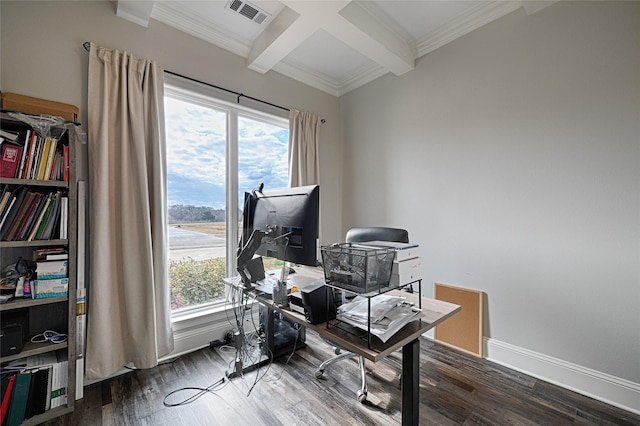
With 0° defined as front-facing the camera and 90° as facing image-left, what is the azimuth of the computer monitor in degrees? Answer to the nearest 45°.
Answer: approximately 225°

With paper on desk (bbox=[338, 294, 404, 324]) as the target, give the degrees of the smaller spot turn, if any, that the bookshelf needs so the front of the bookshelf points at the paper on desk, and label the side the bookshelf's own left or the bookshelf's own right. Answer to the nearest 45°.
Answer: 0° — it already faces it

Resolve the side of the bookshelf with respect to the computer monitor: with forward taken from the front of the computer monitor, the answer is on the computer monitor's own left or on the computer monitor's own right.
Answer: on the computer monitor's own left

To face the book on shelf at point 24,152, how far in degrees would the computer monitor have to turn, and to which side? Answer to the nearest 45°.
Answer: approximately 135° to its left

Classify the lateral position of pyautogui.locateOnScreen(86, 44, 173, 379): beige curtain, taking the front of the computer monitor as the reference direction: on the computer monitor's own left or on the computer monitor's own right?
on the computer monitor's own left

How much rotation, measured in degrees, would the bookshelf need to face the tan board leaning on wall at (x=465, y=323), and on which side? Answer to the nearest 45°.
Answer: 0° — it already faces it

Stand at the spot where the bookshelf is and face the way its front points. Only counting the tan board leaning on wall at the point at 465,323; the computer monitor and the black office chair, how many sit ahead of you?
3

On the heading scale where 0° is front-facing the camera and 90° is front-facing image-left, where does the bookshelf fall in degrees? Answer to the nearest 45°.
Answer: approximately 315°

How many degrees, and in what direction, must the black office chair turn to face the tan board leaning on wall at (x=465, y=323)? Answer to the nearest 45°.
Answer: approximately 180°

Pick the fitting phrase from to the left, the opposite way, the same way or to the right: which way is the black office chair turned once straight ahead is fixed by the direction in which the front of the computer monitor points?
the opposite way
